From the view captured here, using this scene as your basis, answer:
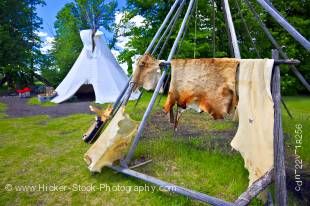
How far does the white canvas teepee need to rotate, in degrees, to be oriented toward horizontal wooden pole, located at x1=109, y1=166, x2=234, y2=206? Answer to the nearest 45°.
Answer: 0° — it already faces it

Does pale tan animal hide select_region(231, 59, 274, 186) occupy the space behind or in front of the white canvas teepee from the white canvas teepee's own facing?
in front

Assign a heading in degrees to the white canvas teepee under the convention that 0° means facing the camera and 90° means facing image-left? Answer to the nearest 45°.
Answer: approximately 0°

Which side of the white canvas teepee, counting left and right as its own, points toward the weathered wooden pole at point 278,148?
front

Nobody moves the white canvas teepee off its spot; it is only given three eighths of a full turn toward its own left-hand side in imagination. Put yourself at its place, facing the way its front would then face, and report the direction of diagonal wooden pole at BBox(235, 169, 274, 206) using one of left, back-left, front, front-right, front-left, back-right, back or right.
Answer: back-right

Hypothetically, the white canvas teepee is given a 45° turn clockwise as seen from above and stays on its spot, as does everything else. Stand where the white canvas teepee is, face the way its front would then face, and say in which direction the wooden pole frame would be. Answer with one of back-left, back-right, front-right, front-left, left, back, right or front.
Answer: front-left

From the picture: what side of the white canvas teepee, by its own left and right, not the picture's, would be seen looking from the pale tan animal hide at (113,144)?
front

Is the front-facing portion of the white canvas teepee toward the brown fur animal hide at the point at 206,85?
yes

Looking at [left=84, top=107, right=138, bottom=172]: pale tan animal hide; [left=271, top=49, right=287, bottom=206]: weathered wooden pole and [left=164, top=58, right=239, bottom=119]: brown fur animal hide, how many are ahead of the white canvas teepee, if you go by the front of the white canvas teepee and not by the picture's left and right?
3
